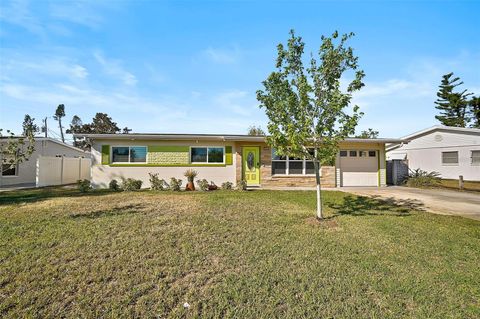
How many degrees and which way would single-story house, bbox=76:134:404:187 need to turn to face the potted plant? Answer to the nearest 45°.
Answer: approximately 45° to its right

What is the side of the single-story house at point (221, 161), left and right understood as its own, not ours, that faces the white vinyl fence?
right

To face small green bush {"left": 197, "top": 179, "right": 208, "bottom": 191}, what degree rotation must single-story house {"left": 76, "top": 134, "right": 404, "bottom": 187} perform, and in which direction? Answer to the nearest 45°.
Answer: approximately 45° to its right

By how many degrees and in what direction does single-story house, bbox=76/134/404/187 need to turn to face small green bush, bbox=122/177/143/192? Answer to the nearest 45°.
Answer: approximately 90° to its right

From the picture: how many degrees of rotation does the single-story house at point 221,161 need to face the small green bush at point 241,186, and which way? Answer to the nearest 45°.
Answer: approximately 45° to its left

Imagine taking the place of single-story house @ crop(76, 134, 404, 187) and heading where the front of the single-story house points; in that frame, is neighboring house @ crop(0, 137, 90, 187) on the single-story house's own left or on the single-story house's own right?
on the single-story house's own right

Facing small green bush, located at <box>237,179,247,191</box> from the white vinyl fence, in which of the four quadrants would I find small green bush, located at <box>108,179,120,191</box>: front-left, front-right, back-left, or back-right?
front-right

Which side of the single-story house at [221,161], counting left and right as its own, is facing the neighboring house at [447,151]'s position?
left

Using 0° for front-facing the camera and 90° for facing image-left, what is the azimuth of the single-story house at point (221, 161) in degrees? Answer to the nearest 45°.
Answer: approximately 0°

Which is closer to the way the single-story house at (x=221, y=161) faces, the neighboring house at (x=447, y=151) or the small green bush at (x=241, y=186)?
the small green bush

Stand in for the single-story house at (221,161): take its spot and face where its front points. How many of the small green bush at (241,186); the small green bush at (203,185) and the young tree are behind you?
0

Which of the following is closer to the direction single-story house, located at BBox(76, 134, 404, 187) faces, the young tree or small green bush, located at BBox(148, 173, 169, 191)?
the young tree
